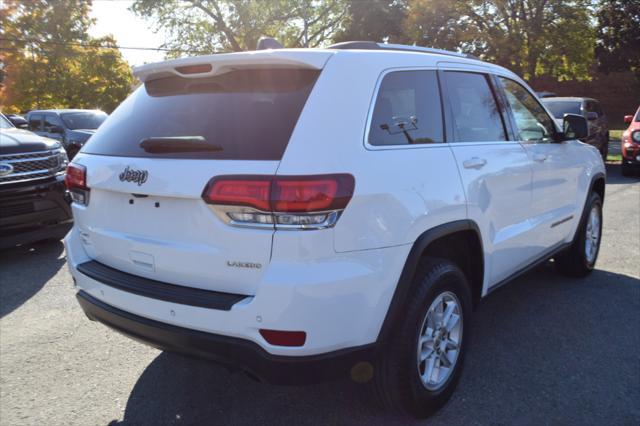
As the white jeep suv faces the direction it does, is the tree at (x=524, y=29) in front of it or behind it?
in front

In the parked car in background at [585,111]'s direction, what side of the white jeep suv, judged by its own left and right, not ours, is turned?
front

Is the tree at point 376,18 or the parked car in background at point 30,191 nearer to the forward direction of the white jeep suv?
the tree

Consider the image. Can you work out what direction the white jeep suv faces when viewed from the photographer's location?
facing away from the viewer and to the right of the viewer

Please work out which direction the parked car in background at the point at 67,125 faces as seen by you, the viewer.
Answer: facing the viewer and to the right of the viewer

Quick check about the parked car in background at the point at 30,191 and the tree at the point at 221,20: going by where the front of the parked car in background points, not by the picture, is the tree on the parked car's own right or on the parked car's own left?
on the parked car's own left

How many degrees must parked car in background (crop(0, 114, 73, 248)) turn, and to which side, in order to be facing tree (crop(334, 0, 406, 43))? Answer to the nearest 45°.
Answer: approximately 90° to its left

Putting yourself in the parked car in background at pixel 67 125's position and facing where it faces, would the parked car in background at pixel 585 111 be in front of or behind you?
in front

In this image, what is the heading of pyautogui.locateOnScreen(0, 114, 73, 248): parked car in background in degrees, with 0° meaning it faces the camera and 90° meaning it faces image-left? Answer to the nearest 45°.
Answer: approximately 315°

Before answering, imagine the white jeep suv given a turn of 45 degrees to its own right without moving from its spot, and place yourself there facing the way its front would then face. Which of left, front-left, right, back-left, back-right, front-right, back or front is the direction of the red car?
front-left

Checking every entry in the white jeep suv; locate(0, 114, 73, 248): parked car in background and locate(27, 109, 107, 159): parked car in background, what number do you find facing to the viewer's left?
0

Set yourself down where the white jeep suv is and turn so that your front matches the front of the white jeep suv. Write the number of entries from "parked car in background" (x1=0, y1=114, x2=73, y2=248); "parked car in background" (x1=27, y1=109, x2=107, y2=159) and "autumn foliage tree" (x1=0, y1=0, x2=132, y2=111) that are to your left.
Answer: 3

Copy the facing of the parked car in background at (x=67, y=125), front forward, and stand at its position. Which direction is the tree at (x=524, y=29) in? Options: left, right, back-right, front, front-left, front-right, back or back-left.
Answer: front-left
